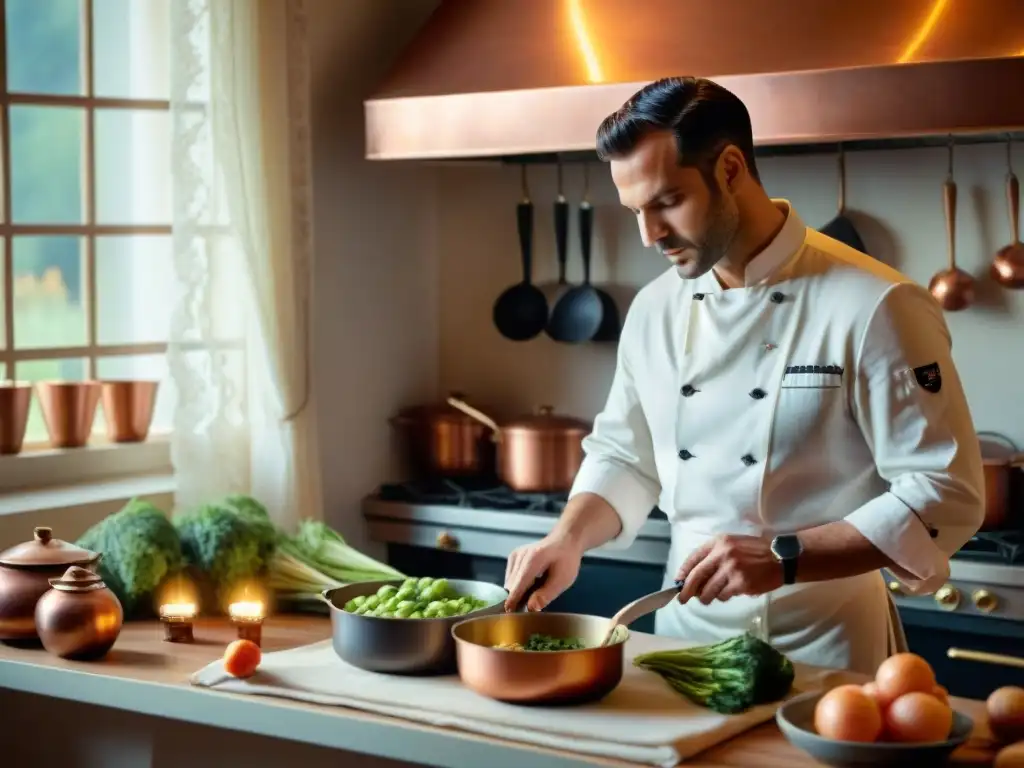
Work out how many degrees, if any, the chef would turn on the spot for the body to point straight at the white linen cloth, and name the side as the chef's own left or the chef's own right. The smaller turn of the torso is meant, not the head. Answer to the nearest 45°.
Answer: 0° — they already face it

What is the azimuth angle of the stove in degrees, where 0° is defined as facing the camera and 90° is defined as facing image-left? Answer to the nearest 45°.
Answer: approximately 0°

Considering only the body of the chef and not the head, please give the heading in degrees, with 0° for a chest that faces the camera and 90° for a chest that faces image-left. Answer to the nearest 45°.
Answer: approximately 45°

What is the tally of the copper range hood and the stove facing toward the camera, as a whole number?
2

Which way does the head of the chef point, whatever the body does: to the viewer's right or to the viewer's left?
to the viewer's left

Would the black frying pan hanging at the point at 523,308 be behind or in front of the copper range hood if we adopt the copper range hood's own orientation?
behind

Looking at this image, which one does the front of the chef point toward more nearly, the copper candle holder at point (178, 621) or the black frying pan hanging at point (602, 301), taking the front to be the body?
the copper candle holder
